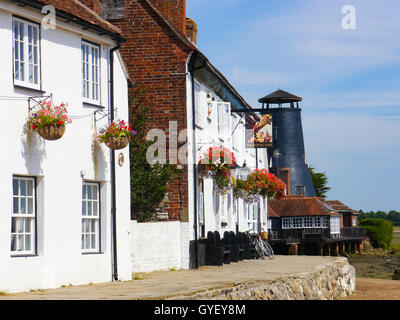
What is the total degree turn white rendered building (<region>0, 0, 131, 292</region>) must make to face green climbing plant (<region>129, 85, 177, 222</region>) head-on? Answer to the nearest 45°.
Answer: approximately 135° to its left

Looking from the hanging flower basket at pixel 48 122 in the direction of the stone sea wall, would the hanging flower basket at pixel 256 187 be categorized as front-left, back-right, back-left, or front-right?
front-left

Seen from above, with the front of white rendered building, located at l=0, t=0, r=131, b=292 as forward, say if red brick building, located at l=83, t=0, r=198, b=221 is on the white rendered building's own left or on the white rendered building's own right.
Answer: on the white rendered building's own left

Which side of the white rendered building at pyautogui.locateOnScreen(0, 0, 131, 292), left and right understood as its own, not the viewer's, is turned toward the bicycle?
left

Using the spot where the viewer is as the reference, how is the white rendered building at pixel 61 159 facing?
facing the viewer and to the right of the viewer

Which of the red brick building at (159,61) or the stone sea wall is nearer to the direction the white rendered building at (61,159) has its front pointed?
the stone sea wall

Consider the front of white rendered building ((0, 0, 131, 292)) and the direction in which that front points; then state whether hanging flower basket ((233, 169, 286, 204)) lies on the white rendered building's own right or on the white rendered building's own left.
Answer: on the white rendered building's own left
